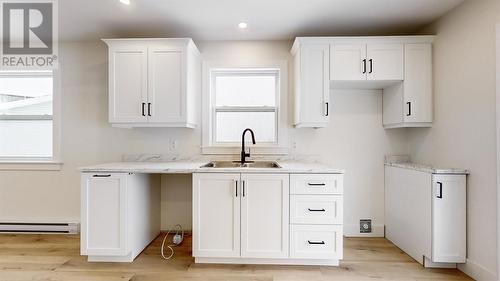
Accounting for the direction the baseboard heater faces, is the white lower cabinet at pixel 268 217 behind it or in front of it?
in front

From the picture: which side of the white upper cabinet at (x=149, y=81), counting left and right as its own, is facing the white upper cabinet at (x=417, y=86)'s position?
left

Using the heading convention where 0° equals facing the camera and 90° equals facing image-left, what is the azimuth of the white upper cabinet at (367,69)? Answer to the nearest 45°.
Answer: approximately 0°
